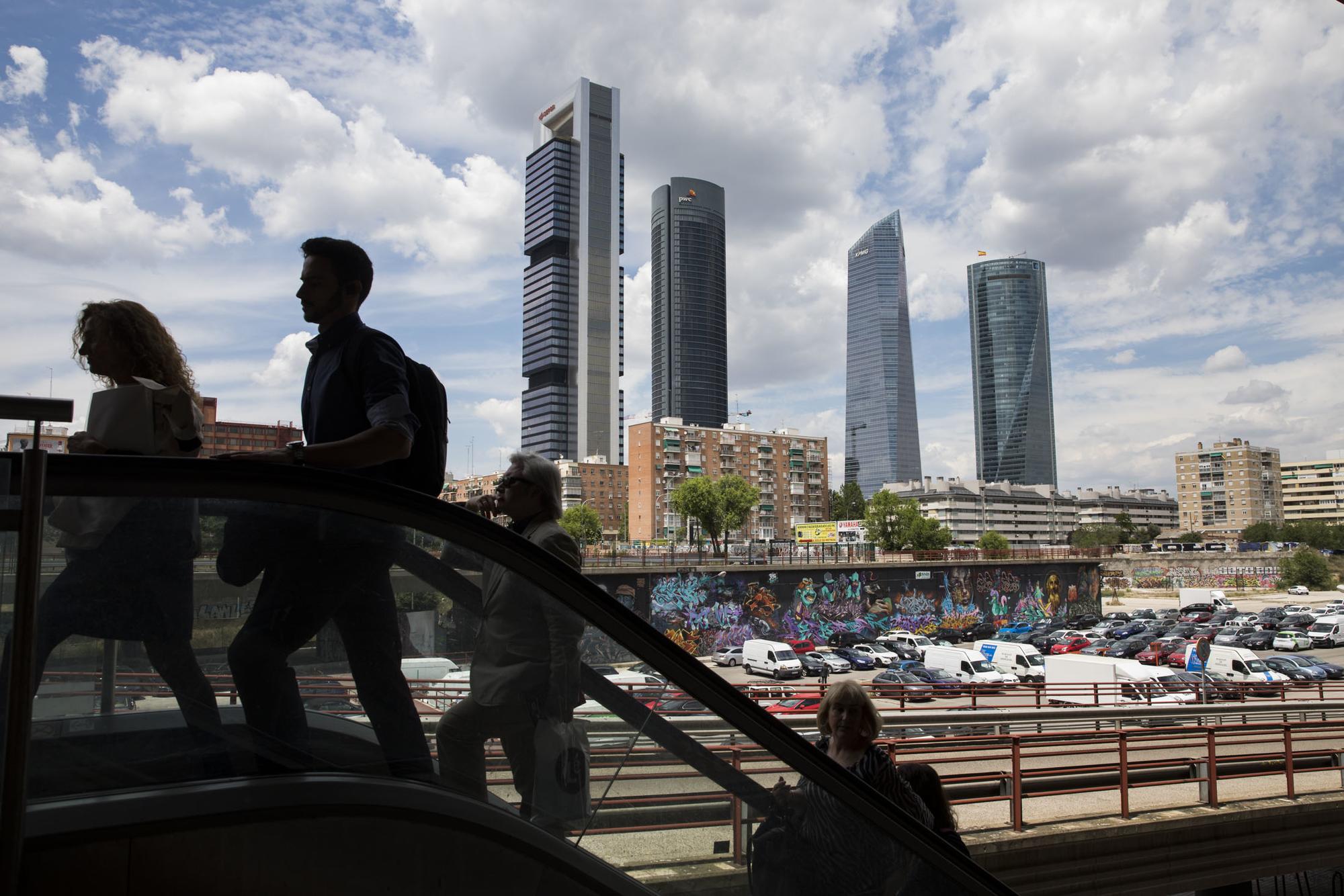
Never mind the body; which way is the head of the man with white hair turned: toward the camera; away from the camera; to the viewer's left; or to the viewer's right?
to the viewer's left

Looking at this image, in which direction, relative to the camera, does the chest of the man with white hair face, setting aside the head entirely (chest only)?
to the viewer's left

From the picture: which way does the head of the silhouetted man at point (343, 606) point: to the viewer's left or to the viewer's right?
to the viewer's left

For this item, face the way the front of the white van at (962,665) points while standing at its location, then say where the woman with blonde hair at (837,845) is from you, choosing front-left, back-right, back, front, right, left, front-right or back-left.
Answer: front-right

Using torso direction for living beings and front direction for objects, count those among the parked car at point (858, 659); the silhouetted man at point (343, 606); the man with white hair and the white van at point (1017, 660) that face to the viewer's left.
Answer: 2

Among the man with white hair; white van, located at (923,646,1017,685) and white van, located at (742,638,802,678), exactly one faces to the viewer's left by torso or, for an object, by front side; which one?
the man with white hair

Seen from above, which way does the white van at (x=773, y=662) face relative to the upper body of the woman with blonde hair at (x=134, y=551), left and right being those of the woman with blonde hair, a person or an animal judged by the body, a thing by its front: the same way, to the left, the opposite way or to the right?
to the left

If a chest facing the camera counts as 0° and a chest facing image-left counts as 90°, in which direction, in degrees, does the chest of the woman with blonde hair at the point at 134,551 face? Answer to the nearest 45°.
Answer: approximately 90°

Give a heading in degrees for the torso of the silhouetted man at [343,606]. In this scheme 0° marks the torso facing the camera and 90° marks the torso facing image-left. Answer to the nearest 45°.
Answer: approximately 90°

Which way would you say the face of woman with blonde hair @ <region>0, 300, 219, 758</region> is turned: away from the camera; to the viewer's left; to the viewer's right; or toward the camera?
to the viewer's left

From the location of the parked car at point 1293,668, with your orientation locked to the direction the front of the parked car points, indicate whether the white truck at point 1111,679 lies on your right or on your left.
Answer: on your right

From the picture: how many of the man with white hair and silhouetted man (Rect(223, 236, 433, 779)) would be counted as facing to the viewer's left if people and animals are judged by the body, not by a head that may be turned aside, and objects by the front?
2
